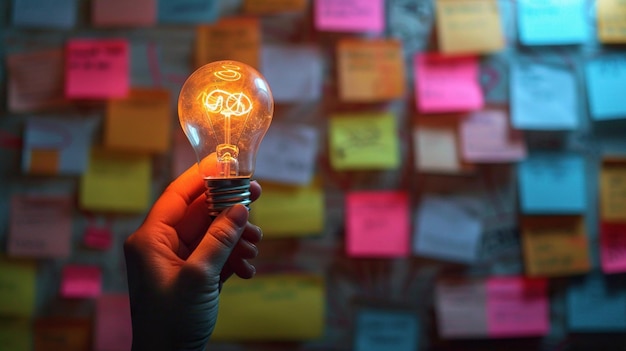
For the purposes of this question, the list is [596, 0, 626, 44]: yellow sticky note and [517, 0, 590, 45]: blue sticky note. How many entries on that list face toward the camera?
2

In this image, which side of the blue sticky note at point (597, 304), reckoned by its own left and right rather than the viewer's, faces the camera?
front

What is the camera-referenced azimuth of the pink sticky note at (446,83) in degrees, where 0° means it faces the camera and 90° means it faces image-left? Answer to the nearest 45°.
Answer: approximately 0°

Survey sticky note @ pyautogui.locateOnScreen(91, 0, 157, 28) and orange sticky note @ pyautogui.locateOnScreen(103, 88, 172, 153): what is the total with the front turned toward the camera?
2

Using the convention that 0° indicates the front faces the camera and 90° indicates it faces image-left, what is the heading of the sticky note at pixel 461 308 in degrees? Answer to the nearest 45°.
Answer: approximately 0°

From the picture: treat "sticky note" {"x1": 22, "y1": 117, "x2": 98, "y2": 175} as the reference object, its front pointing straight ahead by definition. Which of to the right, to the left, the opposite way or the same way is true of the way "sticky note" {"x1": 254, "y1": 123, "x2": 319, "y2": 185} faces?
the same way

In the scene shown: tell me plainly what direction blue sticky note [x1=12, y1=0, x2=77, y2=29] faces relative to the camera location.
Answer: facing the viewer

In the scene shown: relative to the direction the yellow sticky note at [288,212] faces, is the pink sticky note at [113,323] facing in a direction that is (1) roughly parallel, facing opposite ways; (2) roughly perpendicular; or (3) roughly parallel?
roughly parallel

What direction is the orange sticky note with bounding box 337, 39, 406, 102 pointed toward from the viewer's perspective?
toward the camera

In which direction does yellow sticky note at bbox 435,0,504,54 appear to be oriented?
toward the camera

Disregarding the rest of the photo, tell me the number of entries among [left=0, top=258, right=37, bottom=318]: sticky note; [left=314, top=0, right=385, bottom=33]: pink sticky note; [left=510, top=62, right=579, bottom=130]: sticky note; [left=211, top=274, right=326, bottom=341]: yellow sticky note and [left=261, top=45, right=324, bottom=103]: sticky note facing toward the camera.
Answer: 5
